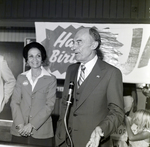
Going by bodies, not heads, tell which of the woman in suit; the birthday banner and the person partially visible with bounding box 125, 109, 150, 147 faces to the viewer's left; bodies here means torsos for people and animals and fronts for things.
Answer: the person partially visible

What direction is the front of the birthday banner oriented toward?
toward the camera

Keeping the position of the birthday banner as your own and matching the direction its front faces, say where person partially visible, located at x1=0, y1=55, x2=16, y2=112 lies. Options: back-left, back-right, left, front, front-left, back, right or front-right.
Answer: right

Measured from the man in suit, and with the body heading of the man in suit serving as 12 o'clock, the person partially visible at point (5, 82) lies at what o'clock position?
The person partially visible is roughly at 3 o'clock from the man in suit.

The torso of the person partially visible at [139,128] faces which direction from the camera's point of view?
to the viewer's left

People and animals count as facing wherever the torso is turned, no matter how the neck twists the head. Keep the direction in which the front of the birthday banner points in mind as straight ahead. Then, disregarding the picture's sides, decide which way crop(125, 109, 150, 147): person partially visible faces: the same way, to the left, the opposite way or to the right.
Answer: to the right
